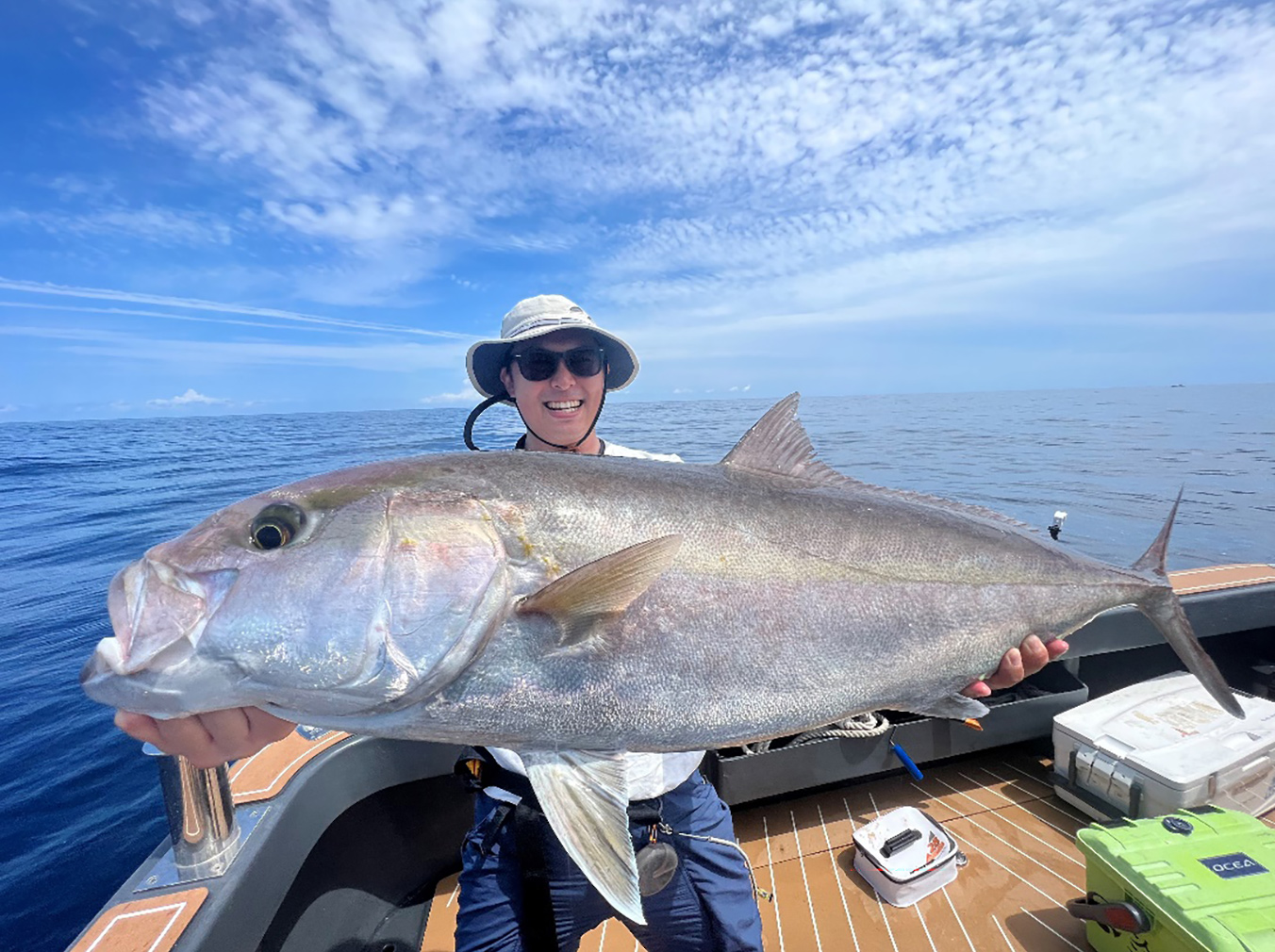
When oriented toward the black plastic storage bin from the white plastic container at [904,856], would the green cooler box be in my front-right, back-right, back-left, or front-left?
back-right

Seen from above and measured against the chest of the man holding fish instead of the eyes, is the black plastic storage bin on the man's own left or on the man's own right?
on the man's own left

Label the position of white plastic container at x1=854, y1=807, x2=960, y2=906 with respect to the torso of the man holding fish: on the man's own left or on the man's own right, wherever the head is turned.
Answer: on the man's own left

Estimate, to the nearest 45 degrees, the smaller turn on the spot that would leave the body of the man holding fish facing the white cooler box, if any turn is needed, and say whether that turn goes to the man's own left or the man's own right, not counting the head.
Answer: approximately 90° to the man's own left

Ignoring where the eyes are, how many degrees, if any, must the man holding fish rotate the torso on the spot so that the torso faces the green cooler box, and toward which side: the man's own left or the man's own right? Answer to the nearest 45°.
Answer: approximately 90° to the man's own left

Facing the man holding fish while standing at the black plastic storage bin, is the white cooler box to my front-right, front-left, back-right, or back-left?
back-left

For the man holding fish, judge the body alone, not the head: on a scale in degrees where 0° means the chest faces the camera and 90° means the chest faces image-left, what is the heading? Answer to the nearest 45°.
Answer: approximately 0°

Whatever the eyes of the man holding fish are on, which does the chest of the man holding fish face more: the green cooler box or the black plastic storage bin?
the green cooler box
